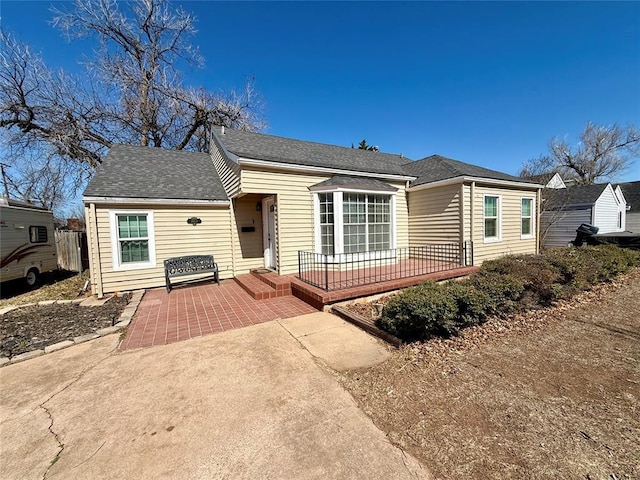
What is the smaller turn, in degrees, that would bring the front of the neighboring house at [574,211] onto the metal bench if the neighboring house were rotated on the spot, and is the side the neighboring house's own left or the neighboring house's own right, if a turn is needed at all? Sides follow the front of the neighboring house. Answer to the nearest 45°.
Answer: approximately 45° to the neighboring house's own right

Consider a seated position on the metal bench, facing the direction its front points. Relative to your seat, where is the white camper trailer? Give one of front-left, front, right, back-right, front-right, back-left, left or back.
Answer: back-right

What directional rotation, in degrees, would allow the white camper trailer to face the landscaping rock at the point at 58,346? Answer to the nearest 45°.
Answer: approximately 45° to its left

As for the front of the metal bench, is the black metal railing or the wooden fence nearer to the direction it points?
the black metal railing

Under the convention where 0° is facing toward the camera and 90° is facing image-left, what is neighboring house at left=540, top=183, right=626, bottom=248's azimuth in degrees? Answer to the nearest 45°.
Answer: approximately 315°

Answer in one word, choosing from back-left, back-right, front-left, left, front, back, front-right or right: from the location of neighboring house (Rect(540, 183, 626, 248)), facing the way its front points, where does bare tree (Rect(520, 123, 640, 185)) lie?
back-left

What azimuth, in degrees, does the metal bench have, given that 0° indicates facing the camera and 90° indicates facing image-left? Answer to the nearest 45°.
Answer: approximately 0°

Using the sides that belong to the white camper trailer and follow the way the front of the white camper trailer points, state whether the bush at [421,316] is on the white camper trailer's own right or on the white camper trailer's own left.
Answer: on the white camper trailer's own left

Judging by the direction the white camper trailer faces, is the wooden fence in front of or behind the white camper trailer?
behind

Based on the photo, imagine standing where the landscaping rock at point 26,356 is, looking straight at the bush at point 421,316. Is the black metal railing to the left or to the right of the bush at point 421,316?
left

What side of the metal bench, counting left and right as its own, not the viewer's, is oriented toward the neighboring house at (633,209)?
left
